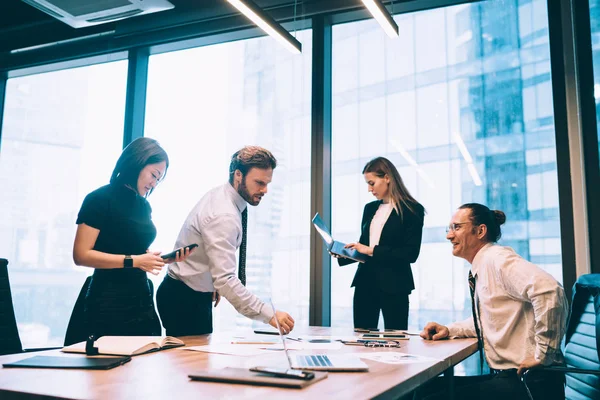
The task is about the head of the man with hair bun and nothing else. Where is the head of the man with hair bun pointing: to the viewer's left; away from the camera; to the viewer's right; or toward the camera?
to the viewer's left

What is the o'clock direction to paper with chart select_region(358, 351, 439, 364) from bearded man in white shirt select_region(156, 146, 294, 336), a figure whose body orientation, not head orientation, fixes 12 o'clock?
The paper with chart is roughly at 2 o'clock from the bearded man in white shirt.

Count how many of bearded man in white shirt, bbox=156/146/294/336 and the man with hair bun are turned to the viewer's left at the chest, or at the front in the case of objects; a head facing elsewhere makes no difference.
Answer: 1

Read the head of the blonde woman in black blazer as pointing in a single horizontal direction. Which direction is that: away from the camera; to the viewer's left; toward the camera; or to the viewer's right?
to the viewer's left

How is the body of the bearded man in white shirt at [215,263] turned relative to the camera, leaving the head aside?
to the viewer's right

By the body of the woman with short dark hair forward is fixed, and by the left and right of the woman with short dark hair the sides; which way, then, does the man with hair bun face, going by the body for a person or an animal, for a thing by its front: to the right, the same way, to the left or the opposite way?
the opposite way

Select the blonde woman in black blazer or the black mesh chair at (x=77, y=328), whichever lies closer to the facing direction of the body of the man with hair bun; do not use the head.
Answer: the black mesh chair

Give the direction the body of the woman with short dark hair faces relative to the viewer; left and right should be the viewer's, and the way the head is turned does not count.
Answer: facing the viewer and to the right of the viewer

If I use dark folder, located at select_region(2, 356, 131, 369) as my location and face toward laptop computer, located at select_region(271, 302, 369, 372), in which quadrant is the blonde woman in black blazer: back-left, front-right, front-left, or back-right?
front-left

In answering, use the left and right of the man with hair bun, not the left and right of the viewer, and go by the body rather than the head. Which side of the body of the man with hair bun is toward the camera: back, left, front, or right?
left

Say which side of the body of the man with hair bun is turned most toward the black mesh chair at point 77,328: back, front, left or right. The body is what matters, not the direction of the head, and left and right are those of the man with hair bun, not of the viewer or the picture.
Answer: front

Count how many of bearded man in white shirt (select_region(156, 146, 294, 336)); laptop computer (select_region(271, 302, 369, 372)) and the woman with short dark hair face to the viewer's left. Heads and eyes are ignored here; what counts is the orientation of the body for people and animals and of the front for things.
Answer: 0

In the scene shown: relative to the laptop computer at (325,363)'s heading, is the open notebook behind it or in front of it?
behind

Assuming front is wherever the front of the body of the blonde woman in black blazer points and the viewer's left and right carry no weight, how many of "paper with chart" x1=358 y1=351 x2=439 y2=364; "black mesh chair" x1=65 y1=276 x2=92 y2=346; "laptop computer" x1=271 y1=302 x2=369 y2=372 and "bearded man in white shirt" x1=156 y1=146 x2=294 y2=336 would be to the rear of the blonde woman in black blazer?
0

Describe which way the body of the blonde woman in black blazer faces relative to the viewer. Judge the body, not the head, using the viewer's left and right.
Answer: facing the viewer and to the left of the viewer

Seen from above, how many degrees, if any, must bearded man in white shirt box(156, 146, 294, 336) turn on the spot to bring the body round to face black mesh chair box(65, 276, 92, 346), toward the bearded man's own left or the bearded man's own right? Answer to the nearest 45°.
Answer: approximately 180°
